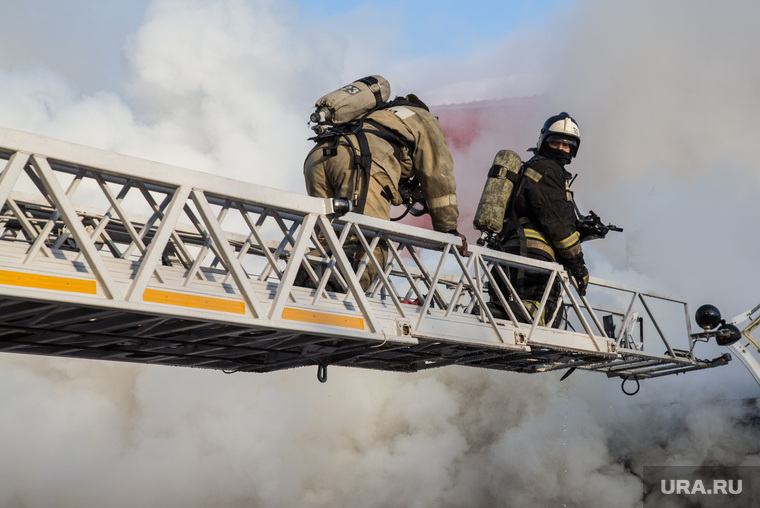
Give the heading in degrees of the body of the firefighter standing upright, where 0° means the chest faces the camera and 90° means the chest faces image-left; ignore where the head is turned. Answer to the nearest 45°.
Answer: approximately 270°

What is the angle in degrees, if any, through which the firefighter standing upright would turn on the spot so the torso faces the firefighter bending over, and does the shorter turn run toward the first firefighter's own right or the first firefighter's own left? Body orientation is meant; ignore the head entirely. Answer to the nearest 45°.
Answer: approximately 135° to the first firefighter's own right
